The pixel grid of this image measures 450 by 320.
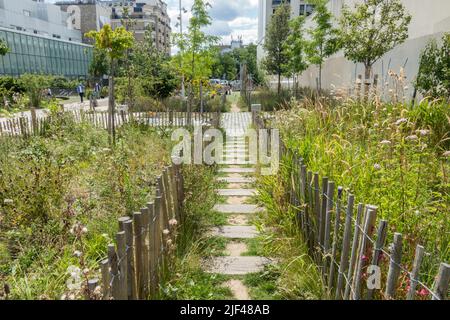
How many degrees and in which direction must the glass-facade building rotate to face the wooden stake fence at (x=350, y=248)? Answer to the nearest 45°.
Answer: approximately 45° to its right

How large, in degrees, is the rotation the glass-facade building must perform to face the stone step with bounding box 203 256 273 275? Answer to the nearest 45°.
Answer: approximately 45° to its right

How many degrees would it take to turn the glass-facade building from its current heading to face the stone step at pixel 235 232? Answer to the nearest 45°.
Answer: approximately 45° to its right

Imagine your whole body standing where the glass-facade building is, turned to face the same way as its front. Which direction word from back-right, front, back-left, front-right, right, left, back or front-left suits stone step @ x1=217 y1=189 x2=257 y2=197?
front-right

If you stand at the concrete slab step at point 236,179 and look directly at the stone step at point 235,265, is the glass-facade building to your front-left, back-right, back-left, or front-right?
back-right

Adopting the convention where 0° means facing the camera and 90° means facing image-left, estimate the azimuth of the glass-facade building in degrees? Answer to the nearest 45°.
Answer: approximately 315°

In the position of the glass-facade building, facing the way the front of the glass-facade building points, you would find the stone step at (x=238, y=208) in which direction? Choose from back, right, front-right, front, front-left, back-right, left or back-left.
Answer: front-right
